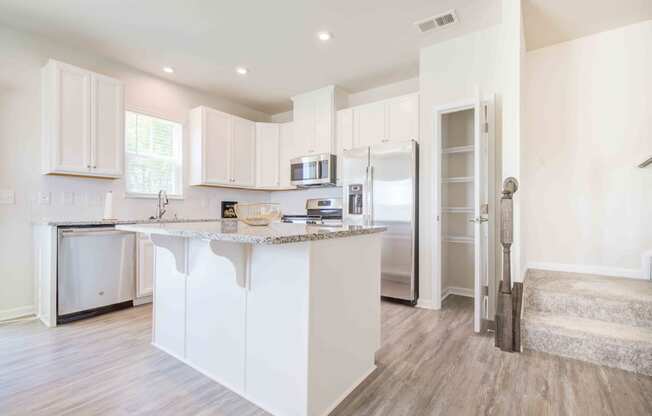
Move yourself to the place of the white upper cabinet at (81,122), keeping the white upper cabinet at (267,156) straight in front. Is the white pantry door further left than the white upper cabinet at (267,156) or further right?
right

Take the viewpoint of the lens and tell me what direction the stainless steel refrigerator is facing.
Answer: facing the viewer and to the left of the viewer

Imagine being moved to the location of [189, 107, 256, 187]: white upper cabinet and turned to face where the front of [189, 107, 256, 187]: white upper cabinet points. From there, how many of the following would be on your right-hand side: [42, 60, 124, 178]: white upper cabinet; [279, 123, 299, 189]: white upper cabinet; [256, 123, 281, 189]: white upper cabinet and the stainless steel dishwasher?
2

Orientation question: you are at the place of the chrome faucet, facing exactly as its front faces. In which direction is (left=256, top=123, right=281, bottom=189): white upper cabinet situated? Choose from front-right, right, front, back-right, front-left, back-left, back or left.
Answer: front-left

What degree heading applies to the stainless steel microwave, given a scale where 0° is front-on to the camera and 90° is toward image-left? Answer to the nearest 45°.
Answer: approximately 45°

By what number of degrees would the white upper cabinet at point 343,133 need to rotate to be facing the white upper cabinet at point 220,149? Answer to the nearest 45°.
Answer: approximately 45° to its right

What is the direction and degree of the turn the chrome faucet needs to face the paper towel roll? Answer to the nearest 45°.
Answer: approximately 90° to its right

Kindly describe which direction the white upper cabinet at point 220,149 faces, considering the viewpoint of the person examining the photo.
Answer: facing the viewer and to the right of the viewer
